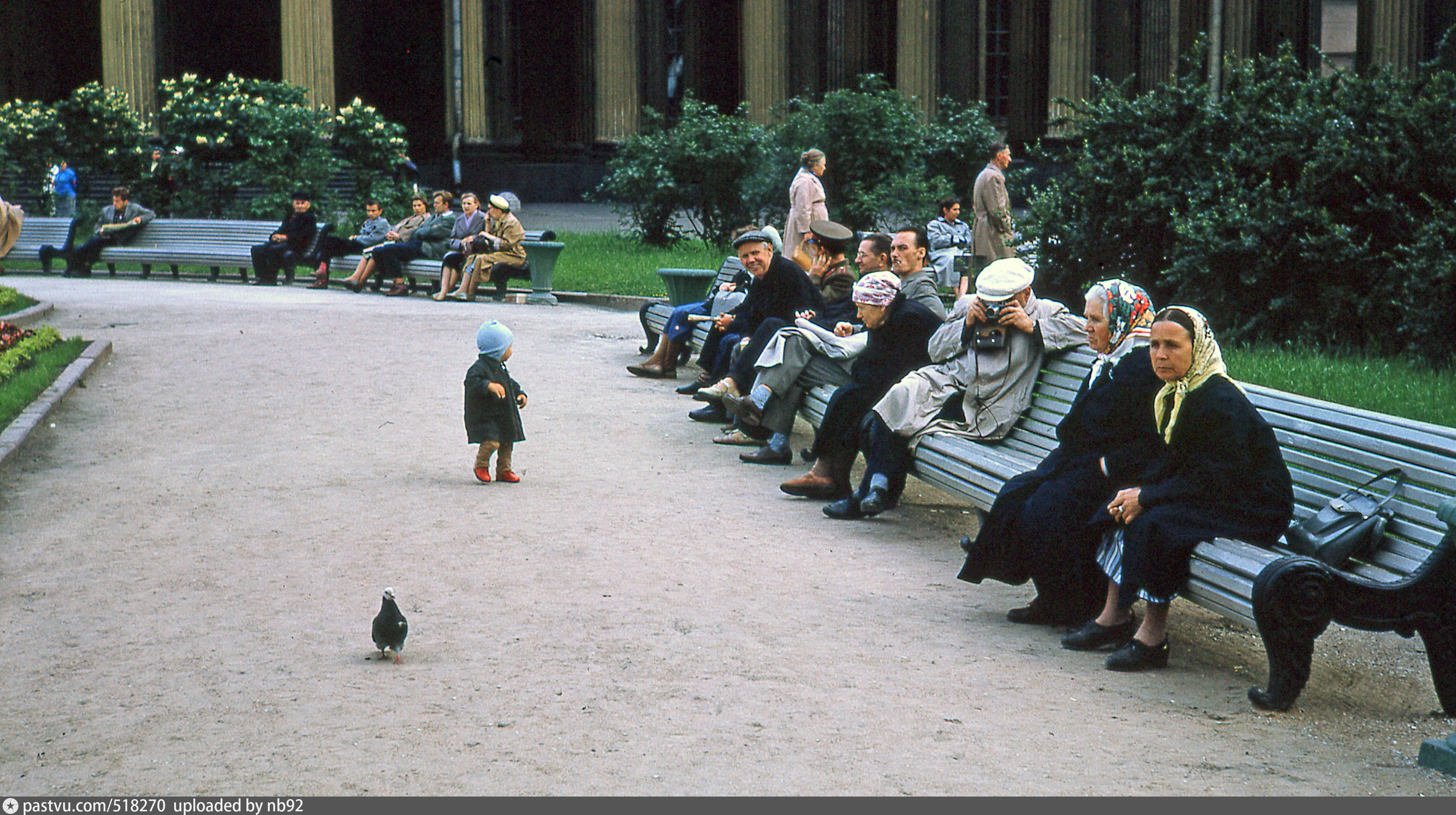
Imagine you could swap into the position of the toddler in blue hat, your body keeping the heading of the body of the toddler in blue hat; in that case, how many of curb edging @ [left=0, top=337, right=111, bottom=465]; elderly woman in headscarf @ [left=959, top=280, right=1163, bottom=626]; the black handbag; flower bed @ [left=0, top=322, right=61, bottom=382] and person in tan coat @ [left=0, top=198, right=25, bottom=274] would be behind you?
3

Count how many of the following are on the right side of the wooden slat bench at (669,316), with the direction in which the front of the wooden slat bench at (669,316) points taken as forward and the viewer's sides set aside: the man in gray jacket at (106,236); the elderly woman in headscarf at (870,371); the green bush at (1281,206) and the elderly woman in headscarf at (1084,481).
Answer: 1

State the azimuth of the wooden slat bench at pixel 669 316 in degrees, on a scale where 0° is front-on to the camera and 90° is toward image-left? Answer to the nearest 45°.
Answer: approximately 45°

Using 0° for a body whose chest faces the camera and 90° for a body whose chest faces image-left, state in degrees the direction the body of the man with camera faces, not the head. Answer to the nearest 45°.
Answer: approximately 45°

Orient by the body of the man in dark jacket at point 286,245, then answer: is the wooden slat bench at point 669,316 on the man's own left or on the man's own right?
on the man's own left

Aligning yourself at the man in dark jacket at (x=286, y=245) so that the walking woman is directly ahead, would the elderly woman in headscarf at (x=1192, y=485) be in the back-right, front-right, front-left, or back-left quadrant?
front-right

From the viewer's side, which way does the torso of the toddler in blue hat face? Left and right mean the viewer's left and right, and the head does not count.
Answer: facing the viewer and to the right of the viewer

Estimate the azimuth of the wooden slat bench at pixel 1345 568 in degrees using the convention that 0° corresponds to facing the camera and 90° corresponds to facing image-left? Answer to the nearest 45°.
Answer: approximately 45°

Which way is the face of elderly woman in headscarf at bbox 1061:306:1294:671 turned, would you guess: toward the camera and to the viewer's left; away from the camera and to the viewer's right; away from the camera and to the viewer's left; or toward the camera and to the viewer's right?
toward the camera and to the viewer's left

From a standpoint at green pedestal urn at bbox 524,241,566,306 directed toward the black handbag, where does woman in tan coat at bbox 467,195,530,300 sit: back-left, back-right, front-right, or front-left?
back-right

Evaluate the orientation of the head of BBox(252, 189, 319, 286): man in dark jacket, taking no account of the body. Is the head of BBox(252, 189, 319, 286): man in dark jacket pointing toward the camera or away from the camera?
toward the camera

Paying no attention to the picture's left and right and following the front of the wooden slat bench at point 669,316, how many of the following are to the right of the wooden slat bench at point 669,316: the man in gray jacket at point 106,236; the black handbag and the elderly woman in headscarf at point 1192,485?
1
